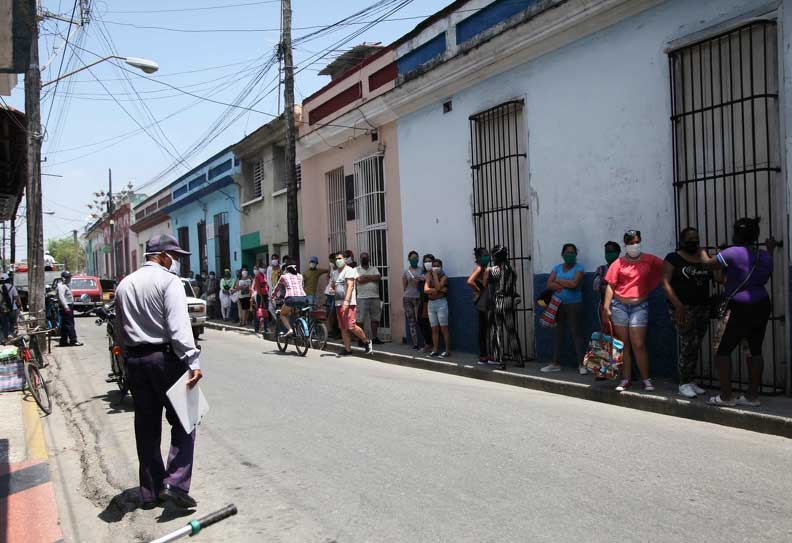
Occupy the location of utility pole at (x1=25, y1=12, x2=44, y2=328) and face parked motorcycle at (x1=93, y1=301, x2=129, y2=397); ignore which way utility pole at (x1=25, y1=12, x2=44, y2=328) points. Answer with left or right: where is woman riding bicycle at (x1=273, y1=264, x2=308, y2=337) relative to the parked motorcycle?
left

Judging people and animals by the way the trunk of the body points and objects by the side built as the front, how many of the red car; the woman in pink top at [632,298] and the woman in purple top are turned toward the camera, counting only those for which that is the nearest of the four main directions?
2

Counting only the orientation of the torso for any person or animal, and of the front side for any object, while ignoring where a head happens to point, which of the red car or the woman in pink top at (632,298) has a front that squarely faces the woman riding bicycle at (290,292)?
the red car

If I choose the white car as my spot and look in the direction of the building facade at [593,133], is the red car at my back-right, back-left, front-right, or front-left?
back-left

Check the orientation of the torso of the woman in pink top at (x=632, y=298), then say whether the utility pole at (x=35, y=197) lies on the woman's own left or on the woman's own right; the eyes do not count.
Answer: on the woman's own right

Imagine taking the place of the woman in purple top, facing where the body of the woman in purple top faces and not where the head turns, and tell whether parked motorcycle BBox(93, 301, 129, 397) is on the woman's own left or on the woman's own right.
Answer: on the woman's own left

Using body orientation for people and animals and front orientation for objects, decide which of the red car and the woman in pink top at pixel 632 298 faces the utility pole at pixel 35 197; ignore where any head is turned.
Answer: the red car

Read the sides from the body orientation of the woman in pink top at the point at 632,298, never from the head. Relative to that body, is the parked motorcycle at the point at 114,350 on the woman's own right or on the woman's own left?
on the woman's own right

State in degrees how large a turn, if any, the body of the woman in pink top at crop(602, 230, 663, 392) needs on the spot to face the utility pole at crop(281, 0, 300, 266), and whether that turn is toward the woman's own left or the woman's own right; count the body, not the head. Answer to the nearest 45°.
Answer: approximately 135° to the woman's own right

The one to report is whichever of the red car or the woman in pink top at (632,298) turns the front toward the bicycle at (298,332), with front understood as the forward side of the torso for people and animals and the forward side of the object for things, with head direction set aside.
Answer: the red car
